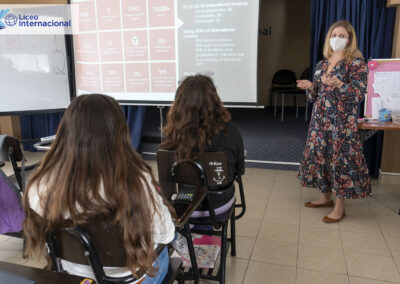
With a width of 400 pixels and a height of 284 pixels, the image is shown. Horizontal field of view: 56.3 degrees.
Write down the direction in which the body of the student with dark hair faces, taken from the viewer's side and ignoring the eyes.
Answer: away from the camera

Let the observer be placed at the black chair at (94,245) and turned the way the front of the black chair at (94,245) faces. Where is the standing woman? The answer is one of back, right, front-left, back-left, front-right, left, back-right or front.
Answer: front

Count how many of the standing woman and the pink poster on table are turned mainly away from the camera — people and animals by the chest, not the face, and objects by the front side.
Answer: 0

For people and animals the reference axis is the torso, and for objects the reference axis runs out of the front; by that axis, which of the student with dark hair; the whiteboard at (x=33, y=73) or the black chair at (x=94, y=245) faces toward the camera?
the whiteboard

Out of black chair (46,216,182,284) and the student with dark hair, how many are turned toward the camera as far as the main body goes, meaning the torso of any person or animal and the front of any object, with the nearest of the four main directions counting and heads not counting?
0

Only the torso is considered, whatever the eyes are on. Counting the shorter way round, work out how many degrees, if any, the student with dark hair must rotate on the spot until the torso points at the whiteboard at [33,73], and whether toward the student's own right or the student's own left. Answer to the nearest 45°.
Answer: approximately 45° to the student's own left

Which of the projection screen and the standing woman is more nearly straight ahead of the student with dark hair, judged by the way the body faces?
the projection screen

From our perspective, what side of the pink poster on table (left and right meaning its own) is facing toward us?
front

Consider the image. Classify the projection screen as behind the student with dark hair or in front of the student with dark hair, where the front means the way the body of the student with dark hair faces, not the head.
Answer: in front

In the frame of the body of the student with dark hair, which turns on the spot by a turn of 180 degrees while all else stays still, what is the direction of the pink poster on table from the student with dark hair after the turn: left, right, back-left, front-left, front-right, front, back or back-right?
back-left

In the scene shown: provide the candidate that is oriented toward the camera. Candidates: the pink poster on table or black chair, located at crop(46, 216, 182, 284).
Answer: the pink poster on table

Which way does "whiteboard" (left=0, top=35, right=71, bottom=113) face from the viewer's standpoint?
toward the camera

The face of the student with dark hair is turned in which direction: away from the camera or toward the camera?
away from the camera

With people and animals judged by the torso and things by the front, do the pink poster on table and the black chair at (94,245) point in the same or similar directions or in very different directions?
very different directions
